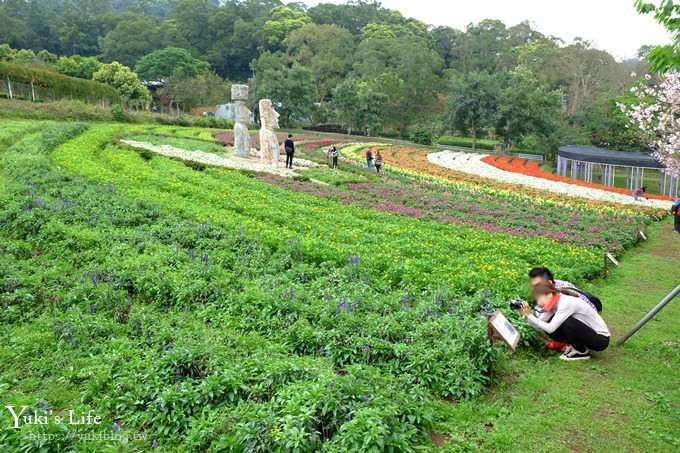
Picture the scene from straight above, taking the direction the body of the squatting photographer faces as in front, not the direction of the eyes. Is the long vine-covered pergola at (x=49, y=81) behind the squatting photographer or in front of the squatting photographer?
in front

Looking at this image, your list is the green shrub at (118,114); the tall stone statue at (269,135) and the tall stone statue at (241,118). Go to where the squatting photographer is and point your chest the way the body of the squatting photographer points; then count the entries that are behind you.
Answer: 0

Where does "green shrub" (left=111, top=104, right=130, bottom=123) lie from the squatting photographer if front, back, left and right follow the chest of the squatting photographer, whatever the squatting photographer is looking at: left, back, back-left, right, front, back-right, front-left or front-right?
front-right

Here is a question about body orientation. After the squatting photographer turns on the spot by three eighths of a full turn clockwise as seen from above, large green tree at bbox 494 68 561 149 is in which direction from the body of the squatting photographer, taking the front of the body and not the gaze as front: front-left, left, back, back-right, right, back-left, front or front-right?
front-left

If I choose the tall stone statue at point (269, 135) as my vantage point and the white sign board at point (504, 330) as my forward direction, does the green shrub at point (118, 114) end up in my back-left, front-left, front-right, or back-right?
back-right

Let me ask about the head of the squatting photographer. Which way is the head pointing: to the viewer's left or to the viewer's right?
to the viewer's left

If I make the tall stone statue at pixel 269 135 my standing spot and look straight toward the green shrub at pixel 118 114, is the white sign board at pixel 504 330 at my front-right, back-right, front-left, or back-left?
back-left

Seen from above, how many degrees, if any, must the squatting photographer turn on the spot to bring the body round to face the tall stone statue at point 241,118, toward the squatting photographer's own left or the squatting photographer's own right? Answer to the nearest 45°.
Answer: approximately 45° to the squatting photographer's own right

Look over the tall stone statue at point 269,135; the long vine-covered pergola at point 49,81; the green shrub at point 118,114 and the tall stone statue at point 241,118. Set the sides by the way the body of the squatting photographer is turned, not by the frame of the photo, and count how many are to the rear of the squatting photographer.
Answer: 0

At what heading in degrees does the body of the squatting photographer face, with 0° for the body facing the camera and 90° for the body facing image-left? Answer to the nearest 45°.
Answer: approximately 90°

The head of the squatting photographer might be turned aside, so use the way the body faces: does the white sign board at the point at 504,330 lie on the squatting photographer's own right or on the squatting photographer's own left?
on the squatting photographer's own left

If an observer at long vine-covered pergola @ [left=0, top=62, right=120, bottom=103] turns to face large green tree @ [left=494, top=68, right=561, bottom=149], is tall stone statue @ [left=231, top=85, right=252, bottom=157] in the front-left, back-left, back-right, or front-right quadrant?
front-right

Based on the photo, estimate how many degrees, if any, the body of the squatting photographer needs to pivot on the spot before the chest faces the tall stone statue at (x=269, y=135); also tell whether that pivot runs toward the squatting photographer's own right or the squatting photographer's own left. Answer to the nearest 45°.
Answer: approximately 45° to the squatting photographer's own right
